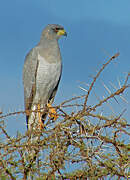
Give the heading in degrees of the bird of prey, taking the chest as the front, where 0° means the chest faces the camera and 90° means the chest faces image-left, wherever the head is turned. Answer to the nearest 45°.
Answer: approximately 315°
